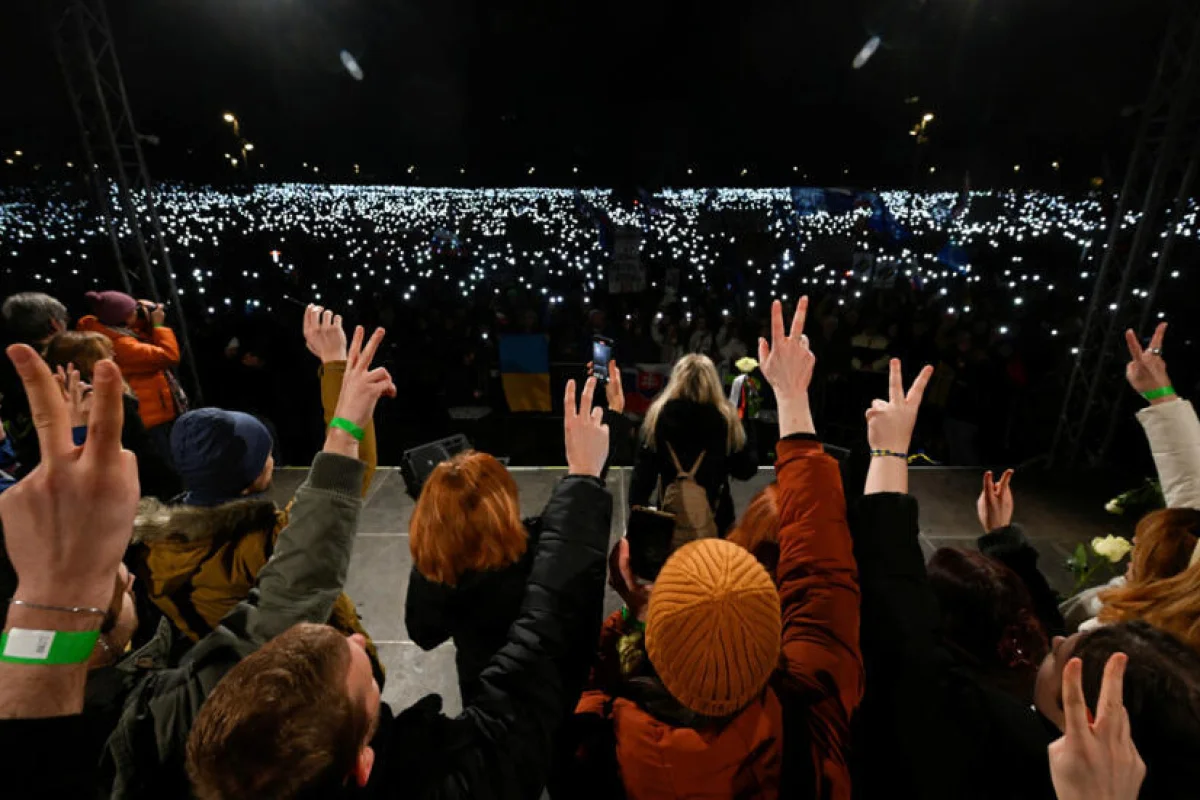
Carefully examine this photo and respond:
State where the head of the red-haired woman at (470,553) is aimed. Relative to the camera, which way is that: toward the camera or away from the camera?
away from the camera

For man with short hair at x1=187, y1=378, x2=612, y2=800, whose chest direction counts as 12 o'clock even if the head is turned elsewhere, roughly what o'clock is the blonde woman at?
The blonde woman is roughly at 12 o'clock from the man with short hair.

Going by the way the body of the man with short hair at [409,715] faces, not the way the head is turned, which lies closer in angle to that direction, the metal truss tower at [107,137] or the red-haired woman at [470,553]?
the red-haired woman

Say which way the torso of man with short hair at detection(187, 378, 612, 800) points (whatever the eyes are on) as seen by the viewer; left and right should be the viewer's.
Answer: facing away from the viewer and to the right of the viewer

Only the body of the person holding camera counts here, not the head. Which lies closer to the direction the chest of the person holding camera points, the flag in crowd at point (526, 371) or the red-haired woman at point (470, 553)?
the flag in crowd

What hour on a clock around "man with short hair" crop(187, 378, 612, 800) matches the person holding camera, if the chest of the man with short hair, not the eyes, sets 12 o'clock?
The person holding camera is roughly at 10 o'clock from the man with short hair.

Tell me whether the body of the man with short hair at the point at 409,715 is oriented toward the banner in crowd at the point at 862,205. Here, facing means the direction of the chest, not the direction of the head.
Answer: yes

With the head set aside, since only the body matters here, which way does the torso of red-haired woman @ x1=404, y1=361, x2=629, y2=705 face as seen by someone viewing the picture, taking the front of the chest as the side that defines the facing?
away from the camera
